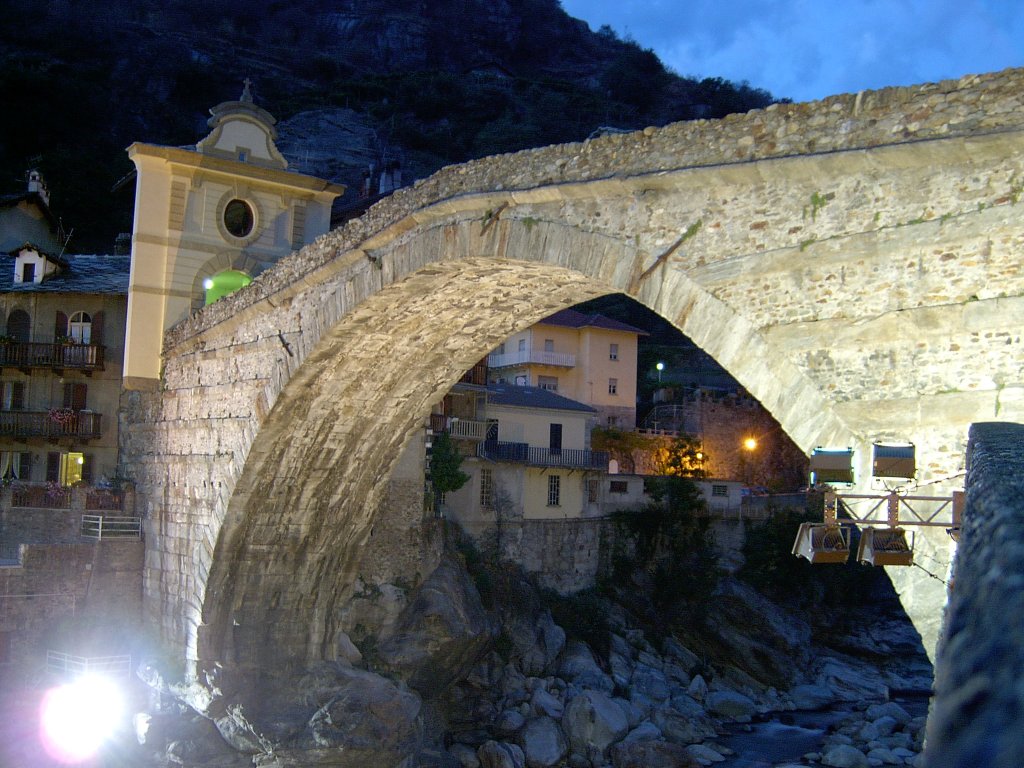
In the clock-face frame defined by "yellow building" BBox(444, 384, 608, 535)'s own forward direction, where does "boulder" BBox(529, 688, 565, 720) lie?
The boulder is roughly at 12 o'clock from the yellow building.

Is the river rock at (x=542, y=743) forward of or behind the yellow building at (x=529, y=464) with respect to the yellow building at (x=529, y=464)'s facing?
forward

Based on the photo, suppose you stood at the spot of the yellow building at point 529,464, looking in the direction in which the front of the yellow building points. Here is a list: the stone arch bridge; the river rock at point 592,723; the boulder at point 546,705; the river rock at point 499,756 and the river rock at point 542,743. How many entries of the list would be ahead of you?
5

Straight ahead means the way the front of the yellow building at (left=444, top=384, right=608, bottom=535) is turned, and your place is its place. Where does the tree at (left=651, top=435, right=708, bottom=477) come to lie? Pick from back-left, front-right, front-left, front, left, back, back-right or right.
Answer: back-left

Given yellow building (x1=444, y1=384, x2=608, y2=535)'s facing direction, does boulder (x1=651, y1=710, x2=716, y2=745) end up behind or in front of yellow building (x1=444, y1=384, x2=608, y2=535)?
in front

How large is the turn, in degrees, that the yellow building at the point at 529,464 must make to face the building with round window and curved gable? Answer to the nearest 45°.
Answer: approximately 45° to its right

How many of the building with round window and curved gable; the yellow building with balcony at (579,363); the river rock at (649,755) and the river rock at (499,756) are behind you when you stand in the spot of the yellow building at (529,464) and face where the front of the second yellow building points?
1

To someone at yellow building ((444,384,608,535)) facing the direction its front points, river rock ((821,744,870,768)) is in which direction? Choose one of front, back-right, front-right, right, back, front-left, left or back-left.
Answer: front-left

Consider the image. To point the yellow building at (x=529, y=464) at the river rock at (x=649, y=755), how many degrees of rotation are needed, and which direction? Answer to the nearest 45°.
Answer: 0° — it already faces it

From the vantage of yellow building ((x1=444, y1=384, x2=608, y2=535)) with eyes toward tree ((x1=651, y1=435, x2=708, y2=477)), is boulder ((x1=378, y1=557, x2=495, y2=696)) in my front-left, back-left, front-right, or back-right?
back-right

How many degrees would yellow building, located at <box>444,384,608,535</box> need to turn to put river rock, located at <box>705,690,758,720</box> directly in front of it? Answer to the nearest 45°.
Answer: approximately 45° to its left

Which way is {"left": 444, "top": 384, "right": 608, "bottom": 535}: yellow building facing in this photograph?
toward the camera

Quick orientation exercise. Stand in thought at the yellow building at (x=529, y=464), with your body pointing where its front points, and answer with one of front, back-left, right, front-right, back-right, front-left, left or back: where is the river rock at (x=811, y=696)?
front

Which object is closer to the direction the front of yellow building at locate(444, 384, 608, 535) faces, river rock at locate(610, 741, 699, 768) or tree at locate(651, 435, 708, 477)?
the river rock

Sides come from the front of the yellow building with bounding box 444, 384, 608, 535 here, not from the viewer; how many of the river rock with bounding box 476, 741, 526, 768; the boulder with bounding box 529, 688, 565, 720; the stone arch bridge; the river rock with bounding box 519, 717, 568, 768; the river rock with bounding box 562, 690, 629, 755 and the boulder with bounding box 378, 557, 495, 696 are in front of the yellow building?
6
